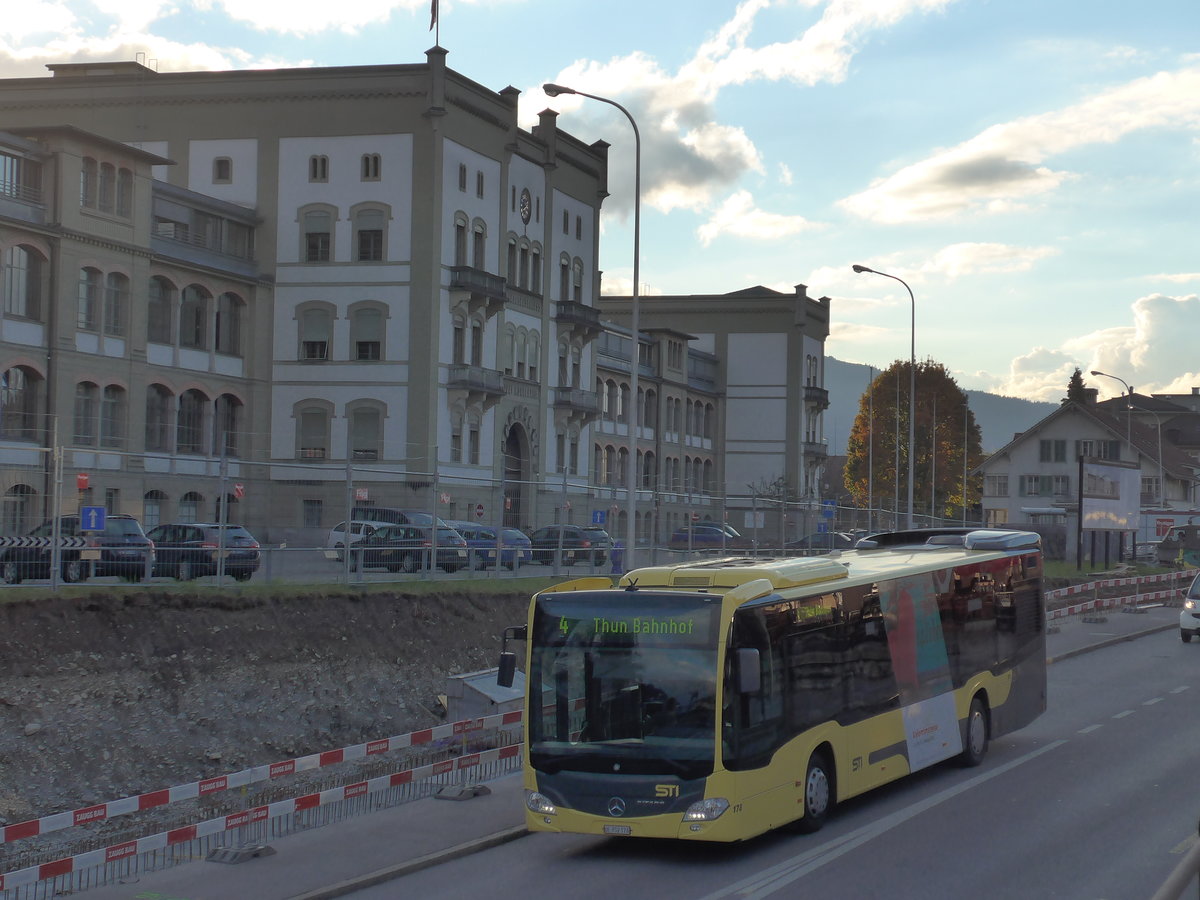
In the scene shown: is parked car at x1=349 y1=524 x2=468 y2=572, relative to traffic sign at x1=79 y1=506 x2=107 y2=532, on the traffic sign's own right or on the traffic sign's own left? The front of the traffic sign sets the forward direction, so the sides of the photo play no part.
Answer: on the traffic sign's own left

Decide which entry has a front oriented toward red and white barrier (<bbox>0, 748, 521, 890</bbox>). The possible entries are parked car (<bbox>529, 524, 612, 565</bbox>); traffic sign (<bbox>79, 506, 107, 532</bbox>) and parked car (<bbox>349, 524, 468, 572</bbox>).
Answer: the traffic sign

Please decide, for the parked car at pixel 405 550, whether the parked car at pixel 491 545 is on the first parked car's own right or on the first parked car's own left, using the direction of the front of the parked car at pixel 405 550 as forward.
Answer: on the first parked car's own right

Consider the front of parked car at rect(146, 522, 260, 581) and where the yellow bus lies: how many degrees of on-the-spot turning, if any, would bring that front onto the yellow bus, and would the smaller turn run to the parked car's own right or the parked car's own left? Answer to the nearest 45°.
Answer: approximately 135° to the parked car's own left

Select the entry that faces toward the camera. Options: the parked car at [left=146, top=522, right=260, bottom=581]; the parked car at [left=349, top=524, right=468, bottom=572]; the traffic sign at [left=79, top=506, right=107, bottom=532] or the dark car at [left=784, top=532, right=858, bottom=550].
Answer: the traffic sign

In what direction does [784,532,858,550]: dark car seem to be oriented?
to the viewer's left

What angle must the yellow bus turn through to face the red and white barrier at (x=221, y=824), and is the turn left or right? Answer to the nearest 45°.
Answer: approximately 45° to its right

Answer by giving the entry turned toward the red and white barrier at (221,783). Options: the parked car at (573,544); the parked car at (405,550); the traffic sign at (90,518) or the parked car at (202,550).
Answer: the traffic sign

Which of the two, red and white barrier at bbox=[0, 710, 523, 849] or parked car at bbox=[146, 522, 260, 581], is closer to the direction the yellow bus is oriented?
the red and white barrier

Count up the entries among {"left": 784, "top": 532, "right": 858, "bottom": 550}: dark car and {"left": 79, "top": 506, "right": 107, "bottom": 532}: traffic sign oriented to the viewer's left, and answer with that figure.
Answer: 1

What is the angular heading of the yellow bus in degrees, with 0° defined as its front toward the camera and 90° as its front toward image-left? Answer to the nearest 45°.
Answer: approximately 45°

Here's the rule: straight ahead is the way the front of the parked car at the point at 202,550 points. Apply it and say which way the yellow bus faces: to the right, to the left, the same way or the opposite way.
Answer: to the left
